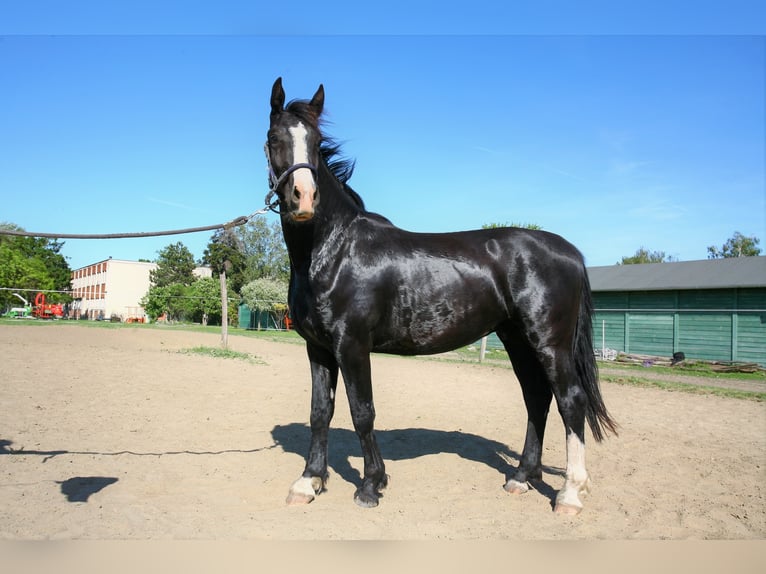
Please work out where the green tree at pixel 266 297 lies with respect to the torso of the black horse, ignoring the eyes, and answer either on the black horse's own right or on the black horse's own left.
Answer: on the black horse's own right

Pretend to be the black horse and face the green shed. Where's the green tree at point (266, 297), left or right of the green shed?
left

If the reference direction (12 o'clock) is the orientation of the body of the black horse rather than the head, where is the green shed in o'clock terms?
The green shed is roughly at 4 o'clock from the black horse.

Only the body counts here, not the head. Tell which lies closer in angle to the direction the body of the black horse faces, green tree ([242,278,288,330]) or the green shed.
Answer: the green tree

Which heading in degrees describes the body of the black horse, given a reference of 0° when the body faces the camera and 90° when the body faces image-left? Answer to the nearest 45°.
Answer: approximately 90°
